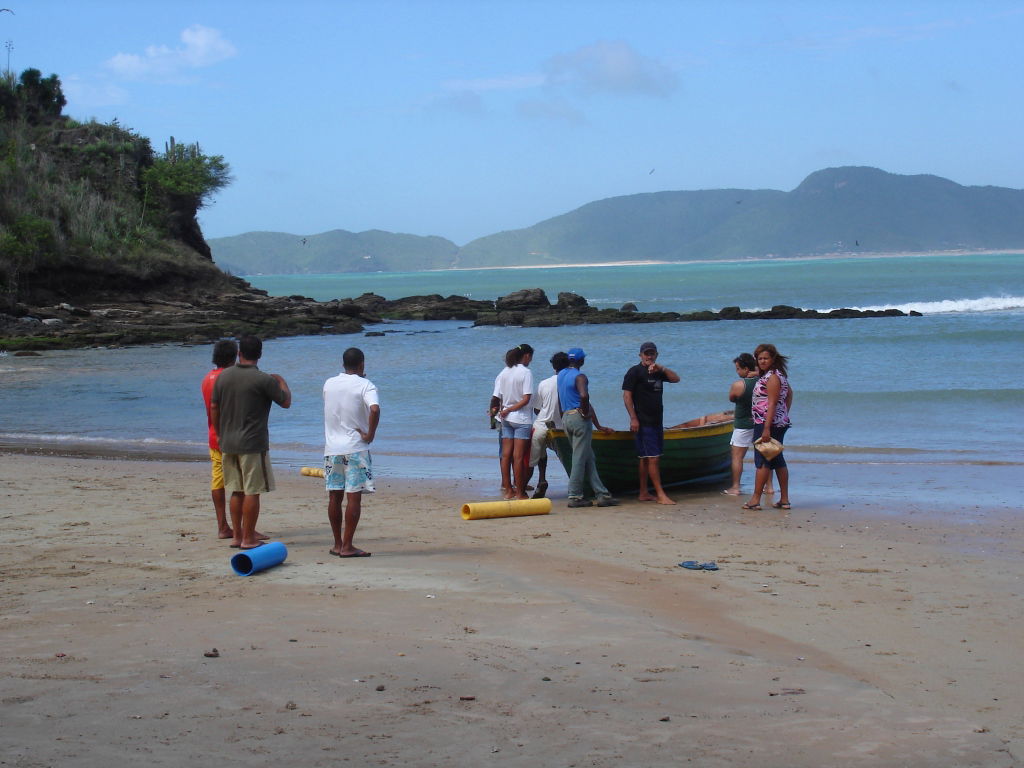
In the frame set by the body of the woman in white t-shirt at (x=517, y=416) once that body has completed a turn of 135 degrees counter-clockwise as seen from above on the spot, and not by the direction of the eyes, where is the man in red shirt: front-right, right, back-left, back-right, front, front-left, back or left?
front-left

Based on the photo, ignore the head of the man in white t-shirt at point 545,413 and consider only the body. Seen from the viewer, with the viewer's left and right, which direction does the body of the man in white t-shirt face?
facing away from the viewer and to the right of the viewer

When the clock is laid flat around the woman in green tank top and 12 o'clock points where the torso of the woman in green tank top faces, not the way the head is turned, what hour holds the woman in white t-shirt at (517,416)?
The woman in white t-shirt is roughly at 11 o'clock from the woman in green tank top.

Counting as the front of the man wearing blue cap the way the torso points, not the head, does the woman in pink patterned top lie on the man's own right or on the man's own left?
on the man's own right

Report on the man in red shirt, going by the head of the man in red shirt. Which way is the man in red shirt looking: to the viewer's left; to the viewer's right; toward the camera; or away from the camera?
away from the camera

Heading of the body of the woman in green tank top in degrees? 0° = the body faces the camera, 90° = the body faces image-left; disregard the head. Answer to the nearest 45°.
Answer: approximately 90°

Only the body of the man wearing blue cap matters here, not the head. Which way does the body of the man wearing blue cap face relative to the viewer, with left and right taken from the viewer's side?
facing away from the viewer and to the right of the viewer

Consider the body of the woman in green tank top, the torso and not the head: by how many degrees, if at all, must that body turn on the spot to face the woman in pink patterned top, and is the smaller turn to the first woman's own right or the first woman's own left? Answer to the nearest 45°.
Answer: approximately 90° to the first woman's own left

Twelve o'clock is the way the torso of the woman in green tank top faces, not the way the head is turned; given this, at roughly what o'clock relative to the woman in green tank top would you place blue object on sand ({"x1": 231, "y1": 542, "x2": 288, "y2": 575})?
The blue object on sand is roughly at 10 o'clock from the woman in green tank top.

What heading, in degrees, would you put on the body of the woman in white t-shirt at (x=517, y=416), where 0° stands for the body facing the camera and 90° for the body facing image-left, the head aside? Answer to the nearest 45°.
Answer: approximately 225°
